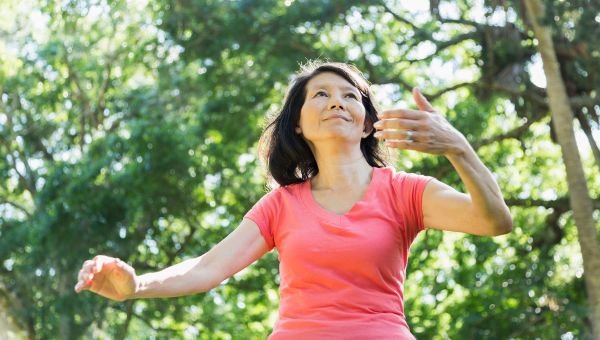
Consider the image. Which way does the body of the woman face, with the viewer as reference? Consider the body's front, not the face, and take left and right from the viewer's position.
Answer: facing the viewer
